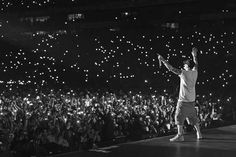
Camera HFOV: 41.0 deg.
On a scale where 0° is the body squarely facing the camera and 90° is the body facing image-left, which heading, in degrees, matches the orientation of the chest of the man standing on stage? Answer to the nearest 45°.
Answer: approximately 135°
